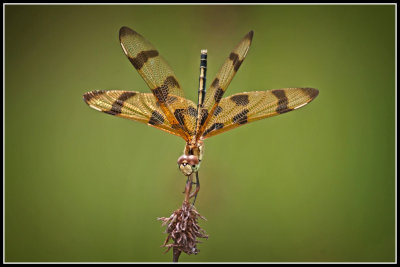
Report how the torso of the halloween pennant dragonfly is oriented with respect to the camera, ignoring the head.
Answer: toward the camera
